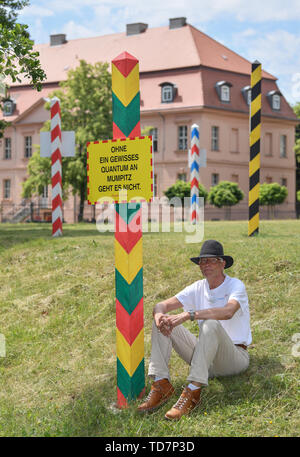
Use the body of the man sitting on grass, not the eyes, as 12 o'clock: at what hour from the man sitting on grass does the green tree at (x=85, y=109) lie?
The green tree is roughly at 4 o'clock from the man sitting on grass.

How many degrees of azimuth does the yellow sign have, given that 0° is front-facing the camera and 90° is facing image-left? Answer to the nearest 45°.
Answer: approximately 0°

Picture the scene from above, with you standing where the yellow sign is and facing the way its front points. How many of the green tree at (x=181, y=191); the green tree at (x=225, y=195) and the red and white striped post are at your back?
3

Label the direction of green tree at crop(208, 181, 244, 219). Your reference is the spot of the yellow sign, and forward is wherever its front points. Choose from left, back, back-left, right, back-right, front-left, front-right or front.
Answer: back

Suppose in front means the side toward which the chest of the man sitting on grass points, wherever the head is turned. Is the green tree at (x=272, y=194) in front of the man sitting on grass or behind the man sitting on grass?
behind

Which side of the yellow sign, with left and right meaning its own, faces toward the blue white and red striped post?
back

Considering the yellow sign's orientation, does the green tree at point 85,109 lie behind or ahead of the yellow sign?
behind

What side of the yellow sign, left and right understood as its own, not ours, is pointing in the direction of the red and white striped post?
back

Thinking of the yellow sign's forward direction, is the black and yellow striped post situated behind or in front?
behind

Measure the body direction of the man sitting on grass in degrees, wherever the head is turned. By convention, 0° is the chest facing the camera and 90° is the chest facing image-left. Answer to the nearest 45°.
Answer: approximately 45°
